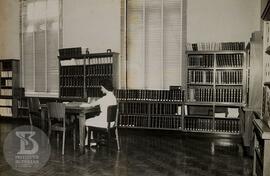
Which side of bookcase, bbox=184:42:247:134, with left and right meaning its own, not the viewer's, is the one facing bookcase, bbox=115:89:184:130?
right

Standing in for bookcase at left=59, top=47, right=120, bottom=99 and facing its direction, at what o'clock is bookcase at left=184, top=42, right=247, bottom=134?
bookcase at left=184, top=42, right=247, bottom=134 is roughly at 10 o'clock from bookcase at left=59, top=47, right=120, bottom=99.

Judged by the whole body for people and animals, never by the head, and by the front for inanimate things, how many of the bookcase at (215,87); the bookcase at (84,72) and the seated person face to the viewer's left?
1

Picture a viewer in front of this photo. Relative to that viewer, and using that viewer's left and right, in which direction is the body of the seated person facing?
facing to the left of the viewer

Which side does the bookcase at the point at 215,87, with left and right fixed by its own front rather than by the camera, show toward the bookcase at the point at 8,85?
right

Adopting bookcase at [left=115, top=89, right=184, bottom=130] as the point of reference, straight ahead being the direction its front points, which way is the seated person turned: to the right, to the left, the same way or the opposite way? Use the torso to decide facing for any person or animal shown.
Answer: to the right

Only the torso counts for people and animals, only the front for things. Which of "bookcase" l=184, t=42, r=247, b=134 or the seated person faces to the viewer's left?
the seated person

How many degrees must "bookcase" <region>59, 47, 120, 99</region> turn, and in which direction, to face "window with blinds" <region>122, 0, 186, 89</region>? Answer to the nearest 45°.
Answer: approximately 90° to its left

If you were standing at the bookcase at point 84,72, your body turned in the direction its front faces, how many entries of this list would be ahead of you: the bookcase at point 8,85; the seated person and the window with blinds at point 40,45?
1

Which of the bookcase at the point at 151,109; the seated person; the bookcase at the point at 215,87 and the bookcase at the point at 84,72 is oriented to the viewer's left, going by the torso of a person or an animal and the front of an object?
the seated person

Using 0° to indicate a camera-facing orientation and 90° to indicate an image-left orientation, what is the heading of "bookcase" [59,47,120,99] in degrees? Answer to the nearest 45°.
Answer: approximately 0°
